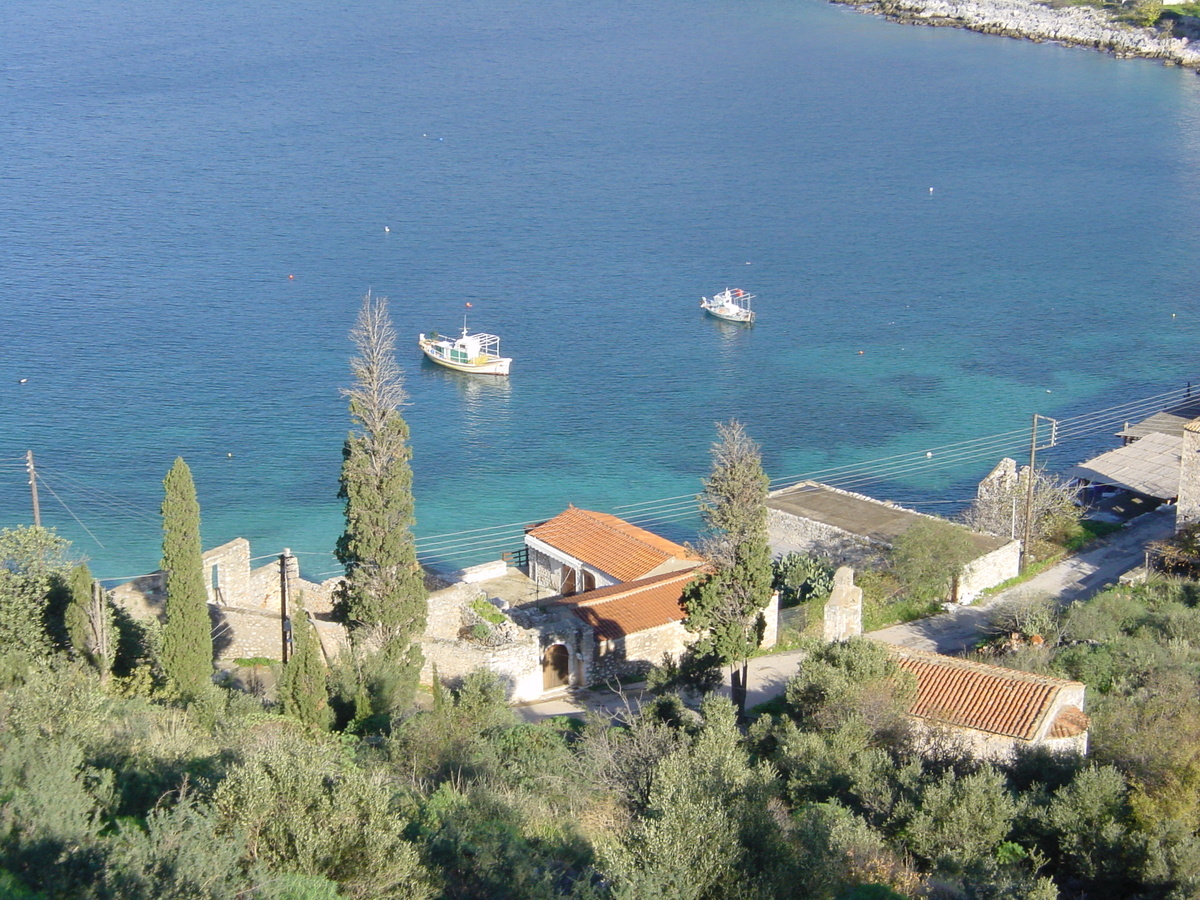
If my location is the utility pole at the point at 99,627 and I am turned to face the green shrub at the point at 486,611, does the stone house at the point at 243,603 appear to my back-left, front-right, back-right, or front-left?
front-left

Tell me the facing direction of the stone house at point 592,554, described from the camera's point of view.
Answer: facing the viewer and to the left of the viewer

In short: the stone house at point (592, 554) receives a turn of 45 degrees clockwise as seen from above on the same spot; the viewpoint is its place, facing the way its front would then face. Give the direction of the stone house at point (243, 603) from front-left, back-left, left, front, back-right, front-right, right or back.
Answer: front-left

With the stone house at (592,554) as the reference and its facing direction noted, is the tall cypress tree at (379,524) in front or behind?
in front

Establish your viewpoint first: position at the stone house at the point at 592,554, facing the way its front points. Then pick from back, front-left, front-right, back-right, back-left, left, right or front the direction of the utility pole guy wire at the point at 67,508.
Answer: right

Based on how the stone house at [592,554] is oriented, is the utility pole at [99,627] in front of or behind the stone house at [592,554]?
in front

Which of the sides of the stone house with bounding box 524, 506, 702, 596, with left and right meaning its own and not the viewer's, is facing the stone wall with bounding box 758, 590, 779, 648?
left

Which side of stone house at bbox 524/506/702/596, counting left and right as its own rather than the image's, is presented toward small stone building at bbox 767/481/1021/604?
back

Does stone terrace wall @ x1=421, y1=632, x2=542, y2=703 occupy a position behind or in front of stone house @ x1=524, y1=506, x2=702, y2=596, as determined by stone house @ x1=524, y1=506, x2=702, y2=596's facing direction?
in front
